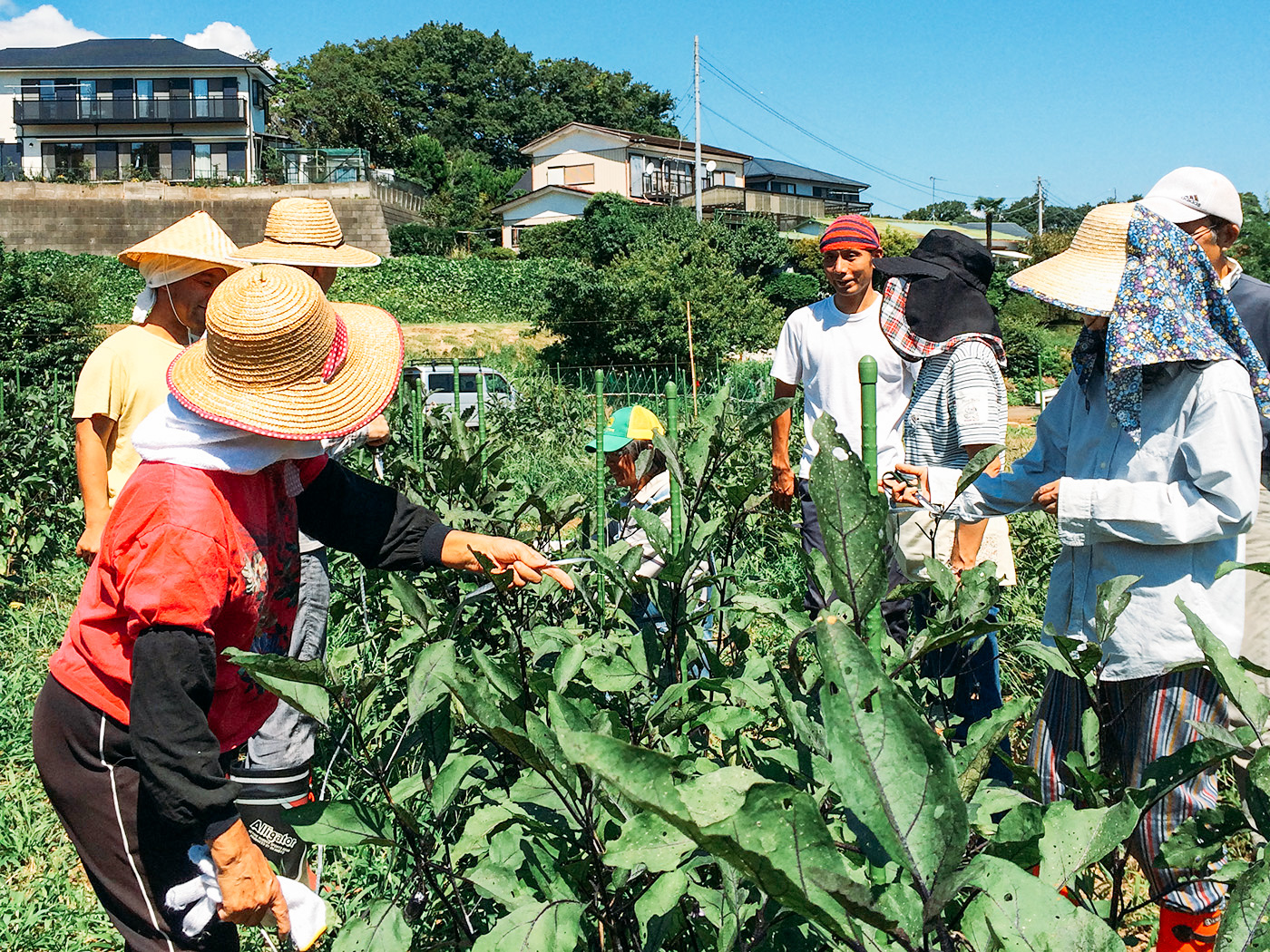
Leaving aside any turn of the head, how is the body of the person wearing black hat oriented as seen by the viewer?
to the viewer's left

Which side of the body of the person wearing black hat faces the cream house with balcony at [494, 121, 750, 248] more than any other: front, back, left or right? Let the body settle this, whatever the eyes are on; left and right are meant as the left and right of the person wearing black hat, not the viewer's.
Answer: right

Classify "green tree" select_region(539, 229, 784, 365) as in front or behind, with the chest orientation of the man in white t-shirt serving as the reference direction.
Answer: behind

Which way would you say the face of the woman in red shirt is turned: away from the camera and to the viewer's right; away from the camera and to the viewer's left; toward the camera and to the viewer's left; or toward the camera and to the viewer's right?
away from the camera and to the viewer's right

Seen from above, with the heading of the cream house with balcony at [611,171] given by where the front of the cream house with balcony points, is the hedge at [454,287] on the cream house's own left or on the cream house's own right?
on the cream house's own right

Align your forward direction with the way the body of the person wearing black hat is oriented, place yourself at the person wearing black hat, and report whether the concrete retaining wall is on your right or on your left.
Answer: on your right
